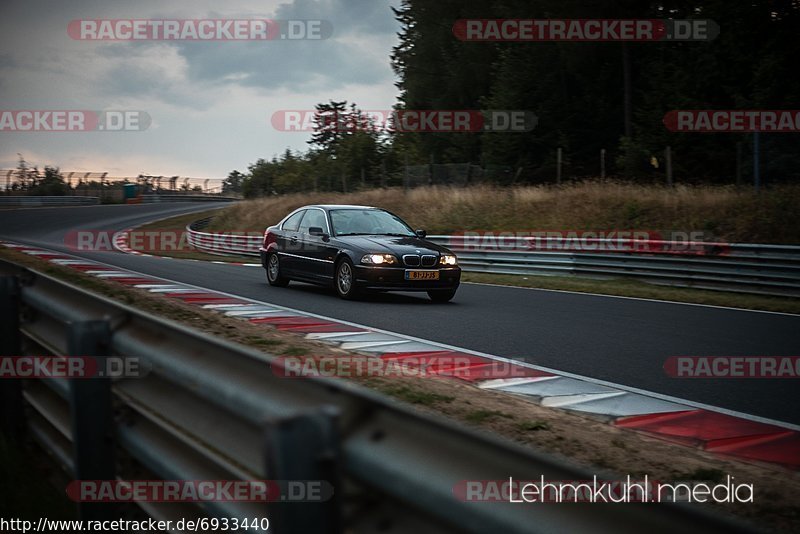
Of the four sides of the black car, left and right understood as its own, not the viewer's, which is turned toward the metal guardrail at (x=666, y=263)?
left

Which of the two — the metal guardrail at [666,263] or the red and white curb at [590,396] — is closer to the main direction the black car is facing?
the red and white curb

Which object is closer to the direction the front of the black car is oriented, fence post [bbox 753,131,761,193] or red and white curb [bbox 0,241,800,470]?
the red and white curb

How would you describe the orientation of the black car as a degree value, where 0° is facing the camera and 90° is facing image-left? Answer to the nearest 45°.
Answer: approximately 315°

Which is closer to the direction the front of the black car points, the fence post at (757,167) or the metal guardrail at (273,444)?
the metal guardrail

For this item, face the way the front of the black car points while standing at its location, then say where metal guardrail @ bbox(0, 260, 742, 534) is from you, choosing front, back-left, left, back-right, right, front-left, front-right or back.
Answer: front-right

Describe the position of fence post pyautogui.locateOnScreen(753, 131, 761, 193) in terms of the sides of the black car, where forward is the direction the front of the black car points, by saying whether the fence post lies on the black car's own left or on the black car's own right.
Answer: on the black car's own left
